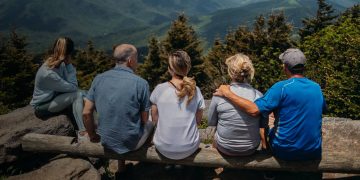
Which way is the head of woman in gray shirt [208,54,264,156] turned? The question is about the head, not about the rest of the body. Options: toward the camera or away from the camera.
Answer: away from the camera

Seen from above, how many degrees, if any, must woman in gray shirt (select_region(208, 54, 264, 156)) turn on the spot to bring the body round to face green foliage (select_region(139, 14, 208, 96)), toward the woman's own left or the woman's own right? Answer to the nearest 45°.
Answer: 0° — they already face it

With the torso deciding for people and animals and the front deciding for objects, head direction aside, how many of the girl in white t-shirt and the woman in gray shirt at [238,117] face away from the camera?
2

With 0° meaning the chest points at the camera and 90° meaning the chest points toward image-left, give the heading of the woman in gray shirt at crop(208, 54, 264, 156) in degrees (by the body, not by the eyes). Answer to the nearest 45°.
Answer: approximately 180°

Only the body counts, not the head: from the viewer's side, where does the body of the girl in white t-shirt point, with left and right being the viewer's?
facing away from the viewer

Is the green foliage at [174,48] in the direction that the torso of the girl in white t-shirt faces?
yes

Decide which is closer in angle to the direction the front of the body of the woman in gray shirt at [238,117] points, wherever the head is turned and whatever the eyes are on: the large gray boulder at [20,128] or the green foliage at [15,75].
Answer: the green foliage

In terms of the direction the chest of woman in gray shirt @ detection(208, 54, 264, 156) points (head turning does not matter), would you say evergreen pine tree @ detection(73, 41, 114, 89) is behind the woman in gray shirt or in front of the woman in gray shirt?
in front

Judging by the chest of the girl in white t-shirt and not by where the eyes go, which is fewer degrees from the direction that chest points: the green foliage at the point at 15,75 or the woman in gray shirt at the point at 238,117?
the green foliage

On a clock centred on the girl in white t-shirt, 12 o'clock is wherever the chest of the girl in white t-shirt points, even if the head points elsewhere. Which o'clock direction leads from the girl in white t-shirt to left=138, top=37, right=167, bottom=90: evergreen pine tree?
The evergreen pine tree is roughly at 12 o'clock from the girl in white t-shirt.

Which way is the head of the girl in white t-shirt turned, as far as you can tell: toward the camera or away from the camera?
away from the camera

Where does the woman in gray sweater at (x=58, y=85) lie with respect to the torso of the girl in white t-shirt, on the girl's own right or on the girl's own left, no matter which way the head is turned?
on the girl's own left

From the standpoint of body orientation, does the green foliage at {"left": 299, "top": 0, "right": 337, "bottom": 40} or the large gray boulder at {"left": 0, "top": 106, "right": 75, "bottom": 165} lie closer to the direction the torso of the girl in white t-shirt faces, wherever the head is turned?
the green foliage

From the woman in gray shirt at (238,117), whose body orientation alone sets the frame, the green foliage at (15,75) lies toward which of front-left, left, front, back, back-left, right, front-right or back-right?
front-left

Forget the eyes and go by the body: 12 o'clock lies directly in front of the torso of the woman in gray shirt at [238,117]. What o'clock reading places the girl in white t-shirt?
The girl in white t-shirt is roughly at 9 o'clock from the woman in gray shirt.
